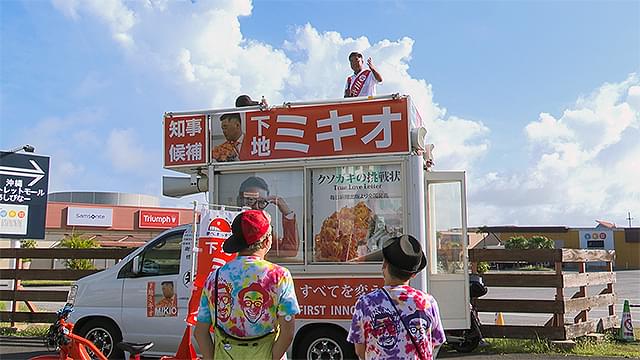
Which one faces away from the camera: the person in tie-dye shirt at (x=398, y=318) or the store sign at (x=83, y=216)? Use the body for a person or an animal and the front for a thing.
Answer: the person in tie-dye shirt

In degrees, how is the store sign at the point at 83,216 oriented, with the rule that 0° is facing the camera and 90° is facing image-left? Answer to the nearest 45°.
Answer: approximately 0°

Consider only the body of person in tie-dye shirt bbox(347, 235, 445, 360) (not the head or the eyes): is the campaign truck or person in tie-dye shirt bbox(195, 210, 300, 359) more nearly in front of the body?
the campaign truck

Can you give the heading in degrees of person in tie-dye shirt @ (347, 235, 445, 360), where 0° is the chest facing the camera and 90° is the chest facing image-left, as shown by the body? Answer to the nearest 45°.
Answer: approximately 180°

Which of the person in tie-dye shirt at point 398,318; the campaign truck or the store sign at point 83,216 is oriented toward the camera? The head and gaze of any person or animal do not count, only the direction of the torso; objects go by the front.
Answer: the store sign

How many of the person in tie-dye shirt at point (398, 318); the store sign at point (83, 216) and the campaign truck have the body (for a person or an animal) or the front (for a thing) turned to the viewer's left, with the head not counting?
1

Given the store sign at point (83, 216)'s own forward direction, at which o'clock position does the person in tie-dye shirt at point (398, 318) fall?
The person in tie-dye shirt is roughly at 12 o'clock from the store sign.

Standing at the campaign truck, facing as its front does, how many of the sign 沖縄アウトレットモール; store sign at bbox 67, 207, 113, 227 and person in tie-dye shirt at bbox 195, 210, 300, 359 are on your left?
1

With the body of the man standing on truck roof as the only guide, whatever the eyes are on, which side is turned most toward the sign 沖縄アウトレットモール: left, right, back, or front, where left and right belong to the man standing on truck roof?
right

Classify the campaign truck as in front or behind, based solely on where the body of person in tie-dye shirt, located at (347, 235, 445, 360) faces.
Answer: in front

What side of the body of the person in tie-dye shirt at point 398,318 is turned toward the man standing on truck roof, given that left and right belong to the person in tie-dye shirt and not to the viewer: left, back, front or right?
front

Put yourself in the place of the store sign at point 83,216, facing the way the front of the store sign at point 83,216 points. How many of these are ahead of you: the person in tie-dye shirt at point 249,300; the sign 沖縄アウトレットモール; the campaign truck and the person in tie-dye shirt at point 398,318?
4

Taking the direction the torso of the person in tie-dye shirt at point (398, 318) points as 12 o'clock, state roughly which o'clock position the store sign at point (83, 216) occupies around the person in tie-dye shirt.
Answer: The store sign is roughly at 11 o'clock from the person in tie-dye shirt.

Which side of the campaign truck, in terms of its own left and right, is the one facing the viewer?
left

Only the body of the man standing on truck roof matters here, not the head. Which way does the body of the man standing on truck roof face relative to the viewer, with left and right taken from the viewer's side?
facing the viewer and to the left of the viewer
